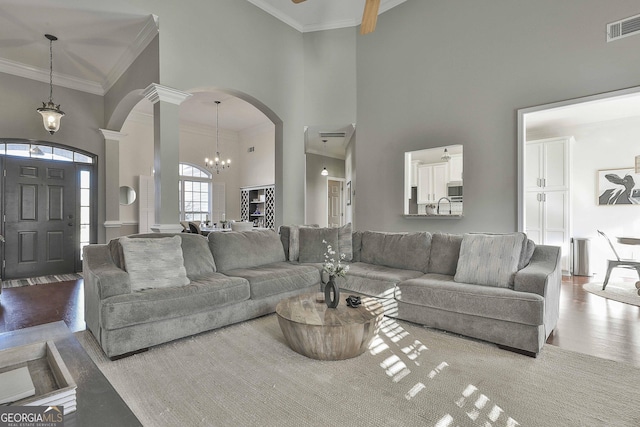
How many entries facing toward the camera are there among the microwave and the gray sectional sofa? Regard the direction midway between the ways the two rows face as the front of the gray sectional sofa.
2

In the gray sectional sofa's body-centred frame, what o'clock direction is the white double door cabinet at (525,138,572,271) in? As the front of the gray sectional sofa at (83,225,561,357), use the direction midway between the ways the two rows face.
The white double door cabinet is roughly at 8 o'clock from the gray sectional sofa.

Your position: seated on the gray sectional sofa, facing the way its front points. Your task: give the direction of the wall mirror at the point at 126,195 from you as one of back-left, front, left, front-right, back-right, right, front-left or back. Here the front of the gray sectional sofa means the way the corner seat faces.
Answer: back-right

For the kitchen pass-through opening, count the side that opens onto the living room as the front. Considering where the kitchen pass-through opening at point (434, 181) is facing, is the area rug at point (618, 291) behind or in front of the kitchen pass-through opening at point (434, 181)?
behind

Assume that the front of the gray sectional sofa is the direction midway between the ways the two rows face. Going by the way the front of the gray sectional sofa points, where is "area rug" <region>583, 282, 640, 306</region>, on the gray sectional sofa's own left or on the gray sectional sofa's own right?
on the gray sectional sofa's own left

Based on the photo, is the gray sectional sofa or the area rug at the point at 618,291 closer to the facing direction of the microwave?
the gray sectional sofa

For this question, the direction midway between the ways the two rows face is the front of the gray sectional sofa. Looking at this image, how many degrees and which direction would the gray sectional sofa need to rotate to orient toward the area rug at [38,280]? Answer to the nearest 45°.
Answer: approximately 135° to its right

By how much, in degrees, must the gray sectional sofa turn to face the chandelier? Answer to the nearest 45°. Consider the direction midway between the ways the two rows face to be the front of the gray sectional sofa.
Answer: approximately 135° to its right
